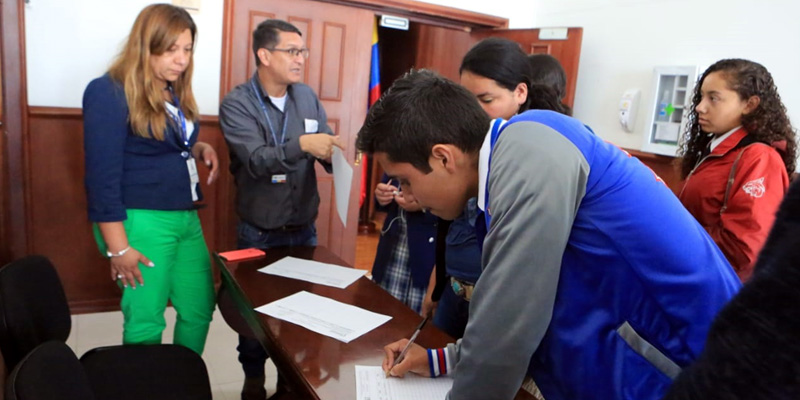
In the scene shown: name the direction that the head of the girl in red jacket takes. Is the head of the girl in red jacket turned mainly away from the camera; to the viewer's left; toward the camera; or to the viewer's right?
to the viewer's left

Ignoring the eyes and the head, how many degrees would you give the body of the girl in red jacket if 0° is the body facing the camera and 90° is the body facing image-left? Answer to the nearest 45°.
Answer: approximately 90°

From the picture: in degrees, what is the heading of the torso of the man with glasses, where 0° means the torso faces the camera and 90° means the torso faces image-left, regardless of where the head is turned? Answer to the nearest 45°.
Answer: approximately 315°

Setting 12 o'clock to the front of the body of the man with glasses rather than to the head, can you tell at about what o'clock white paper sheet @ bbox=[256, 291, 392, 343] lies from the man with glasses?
The white paper sheet is roughly at 1 o'clock from the man with glasses.

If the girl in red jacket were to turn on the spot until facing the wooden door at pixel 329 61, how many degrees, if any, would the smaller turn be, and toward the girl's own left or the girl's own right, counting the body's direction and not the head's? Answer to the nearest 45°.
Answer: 0° — they already face it

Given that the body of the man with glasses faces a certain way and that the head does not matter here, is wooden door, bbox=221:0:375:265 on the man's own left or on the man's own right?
on the man's own left
